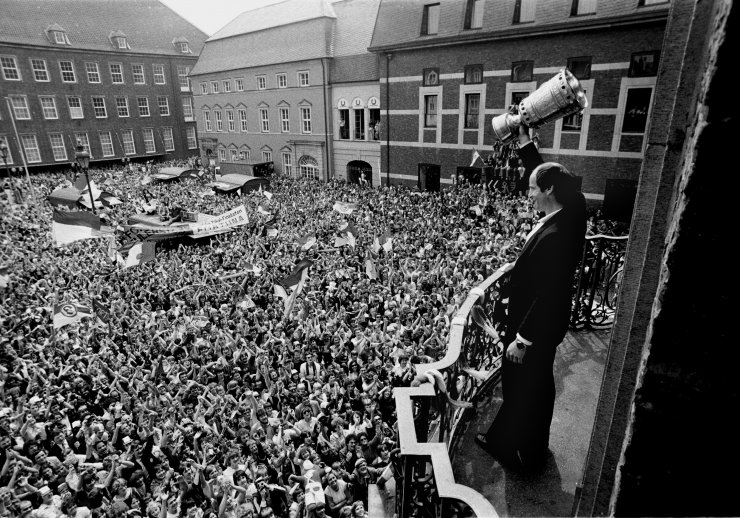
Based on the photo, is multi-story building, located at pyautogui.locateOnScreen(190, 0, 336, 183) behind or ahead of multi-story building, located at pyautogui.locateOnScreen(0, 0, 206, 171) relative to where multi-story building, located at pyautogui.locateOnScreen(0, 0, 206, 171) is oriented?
ahead

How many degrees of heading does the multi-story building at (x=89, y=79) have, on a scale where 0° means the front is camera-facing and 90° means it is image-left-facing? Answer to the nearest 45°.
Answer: approximately 315°

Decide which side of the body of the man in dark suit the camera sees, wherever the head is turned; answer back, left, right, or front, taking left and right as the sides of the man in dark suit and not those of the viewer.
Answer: left

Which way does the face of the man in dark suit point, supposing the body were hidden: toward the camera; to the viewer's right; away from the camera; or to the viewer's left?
to the viewer's left

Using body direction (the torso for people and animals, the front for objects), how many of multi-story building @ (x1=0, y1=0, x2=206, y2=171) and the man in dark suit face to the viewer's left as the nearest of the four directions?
1

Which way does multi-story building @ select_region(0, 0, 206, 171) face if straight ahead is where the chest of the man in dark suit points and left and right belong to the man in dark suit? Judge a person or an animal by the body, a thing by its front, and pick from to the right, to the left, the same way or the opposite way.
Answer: the opposite way

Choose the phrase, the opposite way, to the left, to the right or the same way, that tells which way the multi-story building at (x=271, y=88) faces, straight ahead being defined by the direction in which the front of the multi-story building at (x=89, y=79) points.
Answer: to the right

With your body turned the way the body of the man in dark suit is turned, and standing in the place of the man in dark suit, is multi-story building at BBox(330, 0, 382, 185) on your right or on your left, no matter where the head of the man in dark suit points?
on your right

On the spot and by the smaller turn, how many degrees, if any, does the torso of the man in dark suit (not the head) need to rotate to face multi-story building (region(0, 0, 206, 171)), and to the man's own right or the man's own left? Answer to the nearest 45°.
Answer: approximately 45° to the man's own right

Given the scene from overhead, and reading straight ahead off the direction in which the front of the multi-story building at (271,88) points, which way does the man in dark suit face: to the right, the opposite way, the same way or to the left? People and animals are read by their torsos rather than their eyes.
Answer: to the right

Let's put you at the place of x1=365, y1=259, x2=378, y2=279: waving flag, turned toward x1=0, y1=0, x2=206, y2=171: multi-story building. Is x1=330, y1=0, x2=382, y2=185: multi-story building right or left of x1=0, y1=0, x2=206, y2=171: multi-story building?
right
